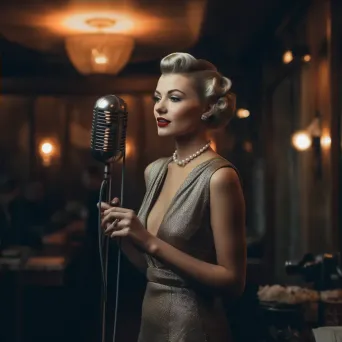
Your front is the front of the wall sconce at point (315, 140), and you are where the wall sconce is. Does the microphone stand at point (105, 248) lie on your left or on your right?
on your left

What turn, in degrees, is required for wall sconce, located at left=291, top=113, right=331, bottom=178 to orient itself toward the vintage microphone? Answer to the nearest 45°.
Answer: approximately 45° to its left

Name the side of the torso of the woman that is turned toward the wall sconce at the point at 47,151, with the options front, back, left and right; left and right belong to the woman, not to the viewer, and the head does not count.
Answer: right

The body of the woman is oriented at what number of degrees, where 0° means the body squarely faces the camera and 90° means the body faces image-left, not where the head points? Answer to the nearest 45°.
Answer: approximately 45°

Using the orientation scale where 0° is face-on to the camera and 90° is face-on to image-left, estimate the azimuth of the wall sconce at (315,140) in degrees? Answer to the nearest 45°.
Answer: approximately 90°
